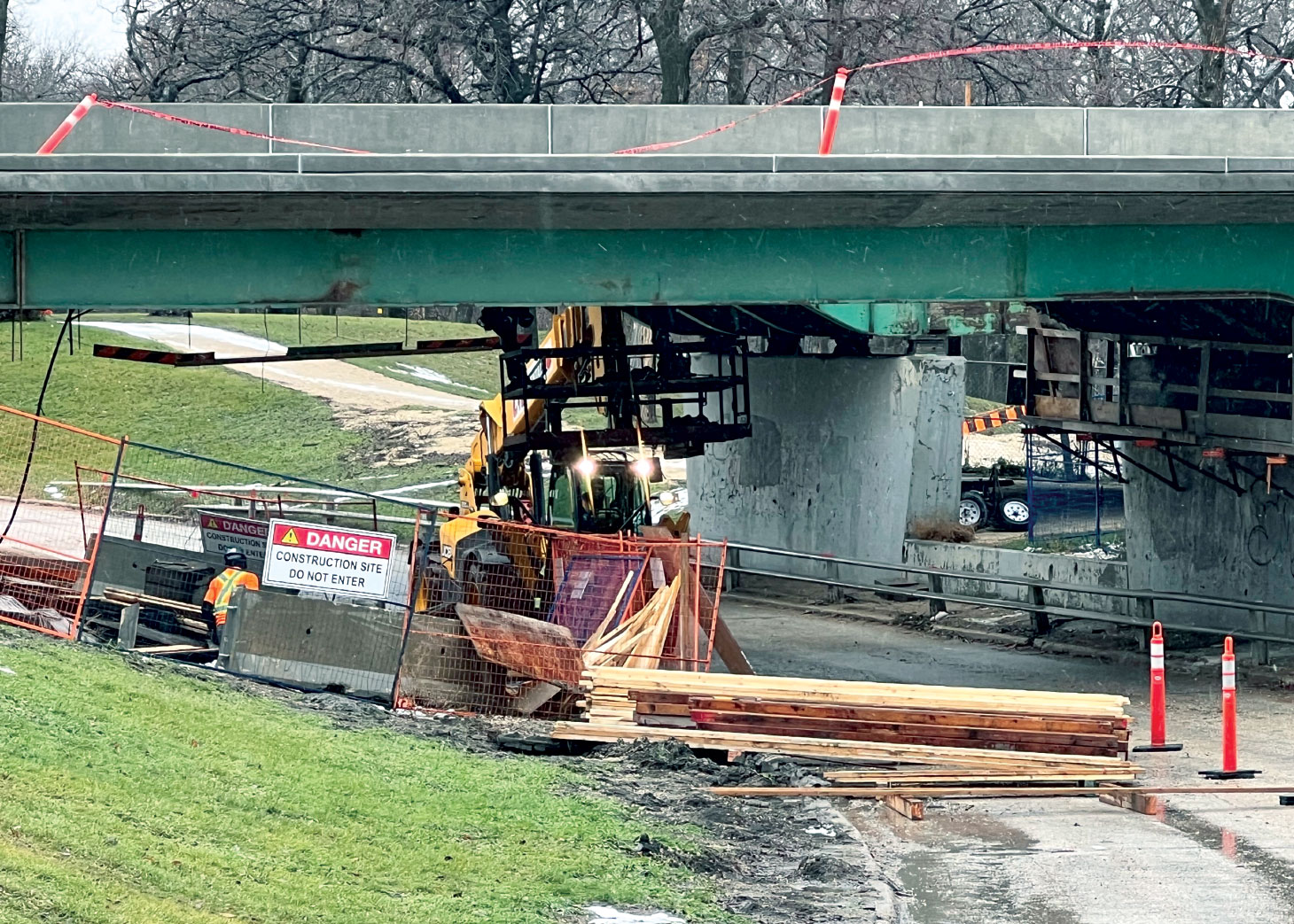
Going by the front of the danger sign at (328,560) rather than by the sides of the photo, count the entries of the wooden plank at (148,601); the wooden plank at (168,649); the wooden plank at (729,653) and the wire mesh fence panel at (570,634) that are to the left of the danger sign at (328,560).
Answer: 2

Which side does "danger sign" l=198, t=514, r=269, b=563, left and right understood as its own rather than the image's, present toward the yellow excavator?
left

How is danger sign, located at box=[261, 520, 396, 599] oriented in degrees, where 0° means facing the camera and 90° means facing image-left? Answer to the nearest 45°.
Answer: approximately 0°

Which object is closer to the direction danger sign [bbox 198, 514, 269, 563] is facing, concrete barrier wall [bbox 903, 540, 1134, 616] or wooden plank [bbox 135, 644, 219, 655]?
the wooden plank

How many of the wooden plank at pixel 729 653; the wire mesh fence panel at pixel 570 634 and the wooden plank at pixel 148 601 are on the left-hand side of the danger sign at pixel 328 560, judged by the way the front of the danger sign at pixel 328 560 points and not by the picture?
2

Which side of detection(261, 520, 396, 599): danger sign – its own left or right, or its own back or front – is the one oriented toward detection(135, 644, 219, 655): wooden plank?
right

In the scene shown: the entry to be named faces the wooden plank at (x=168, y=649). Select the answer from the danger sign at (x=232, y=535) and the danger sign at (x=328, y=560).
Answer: the danger sign at (x=232, y=535)

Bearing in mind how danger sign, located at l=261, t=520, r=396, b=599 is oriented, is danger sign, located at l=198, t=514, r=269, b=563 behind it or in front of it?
behind

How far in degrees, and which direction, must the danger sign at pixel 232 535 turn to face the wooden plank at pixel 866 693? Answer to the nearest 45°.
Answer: approximately 45° to its left

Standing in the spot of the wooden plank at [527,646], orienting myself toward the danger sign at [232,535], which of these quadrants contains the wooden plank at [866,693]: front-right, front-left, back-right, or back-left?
back-right
